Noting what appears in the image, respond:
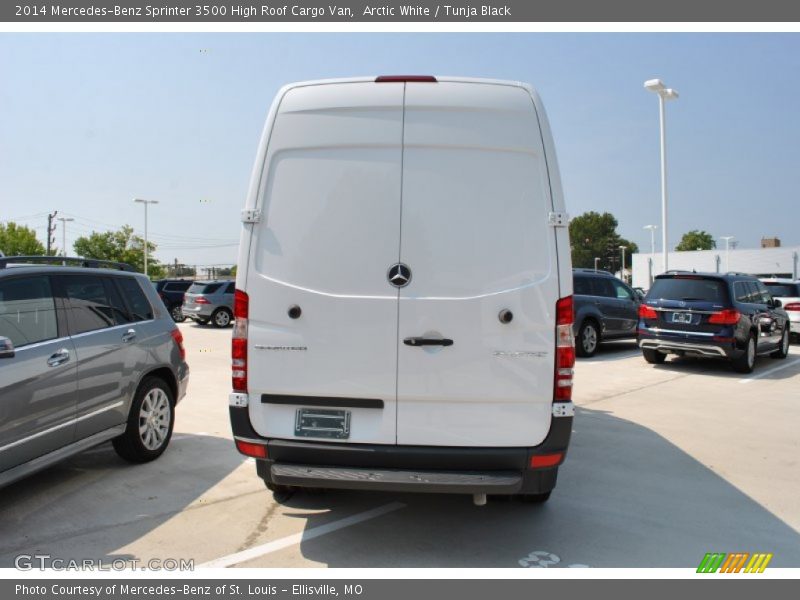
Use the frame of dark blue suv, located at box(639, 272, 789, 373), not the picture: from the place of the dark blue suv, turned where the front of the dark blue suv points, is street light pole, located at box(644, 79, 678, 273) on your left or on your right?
on your left

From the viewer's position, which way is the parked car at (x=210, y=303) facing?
facing away from the viewer and to the right of the viewer

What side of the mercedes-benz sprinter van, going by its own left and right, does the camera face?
back

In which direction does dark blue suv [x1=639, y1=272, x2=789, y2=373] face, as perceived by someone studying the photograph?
facing away from the viewer and to the right of the viewer

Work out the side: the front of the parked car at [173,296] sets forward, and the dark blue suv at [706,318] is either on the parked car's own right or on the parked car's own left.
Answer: on the parked car's own right

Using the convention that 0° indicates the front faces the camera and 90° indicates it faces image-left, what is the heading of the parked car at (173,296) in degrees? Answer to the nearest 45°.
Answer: approximately 225°

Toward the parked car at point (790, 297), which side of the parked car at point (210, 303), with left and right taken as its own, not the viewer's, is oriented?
right

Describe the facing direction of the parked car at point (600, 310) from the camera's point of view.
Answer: facing away from the viewer and to the right of the viewer

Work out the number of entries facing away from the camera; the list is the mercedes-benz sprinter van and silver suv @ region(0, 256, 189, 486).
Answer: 1
